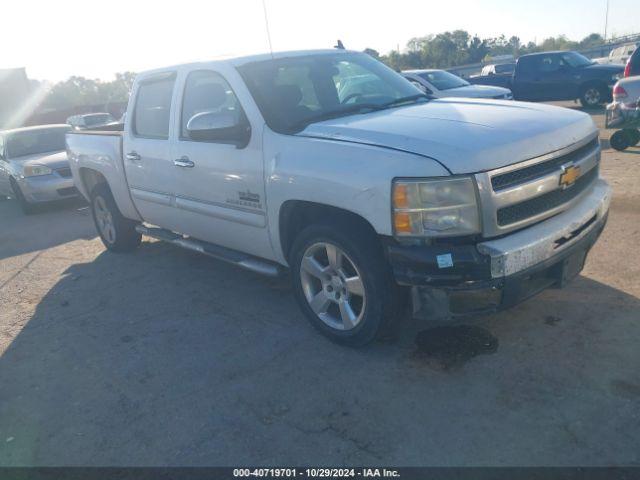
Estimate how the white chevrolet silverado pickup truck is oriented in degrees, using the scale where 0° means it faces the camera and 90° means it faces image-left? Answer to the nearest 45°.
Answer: approximately 315°

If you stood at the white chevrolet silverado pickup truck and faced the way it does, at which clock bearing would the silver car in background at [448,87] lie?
The silver car in background is roughly at 8 o'clock from the white chevrolet silverado pickup truck.

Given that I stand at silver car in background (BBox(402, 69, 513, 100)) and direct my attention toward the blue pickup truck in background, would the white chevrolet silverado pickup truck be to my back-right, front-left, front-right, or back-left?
back-right

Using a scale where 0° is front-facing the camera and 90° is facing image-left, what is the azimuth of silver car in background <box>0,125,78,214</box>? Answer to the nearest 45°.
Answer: approximately 315°

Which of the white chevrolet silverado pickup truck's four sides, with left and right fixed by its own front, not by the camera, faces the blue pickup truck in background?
left

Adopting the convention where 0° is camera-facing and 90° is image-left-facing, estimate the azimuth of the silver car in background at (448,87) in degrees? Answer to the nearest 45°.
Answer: approximately 315°

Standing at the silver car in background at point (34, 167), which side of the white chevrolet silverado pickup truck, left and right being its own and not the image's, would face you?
back
